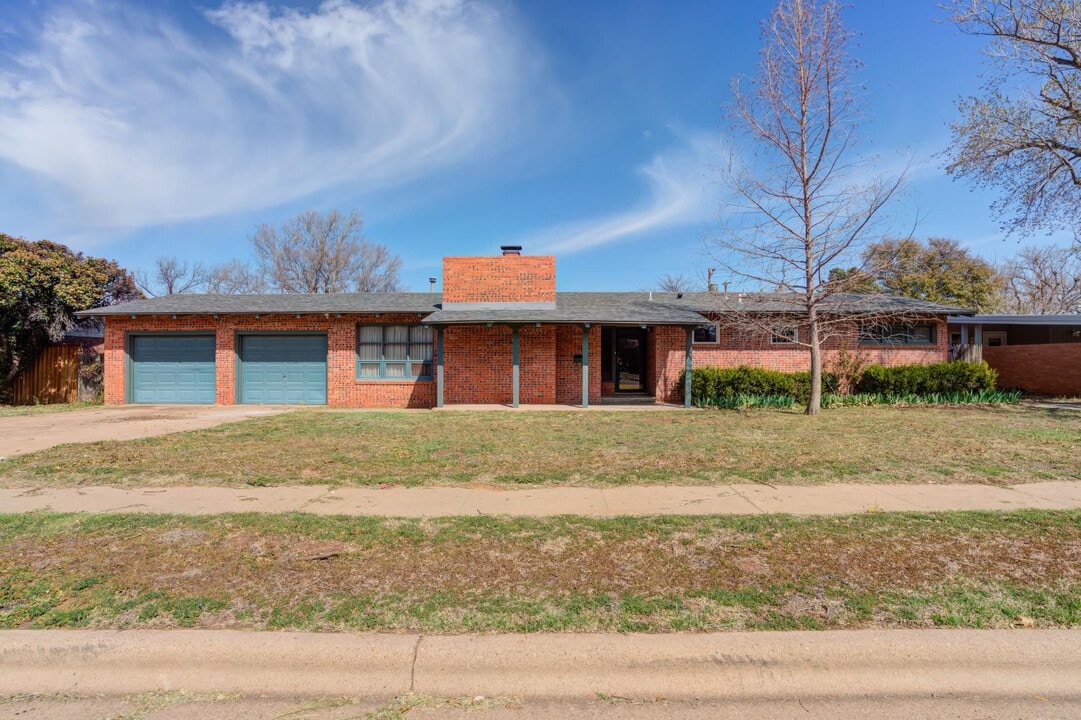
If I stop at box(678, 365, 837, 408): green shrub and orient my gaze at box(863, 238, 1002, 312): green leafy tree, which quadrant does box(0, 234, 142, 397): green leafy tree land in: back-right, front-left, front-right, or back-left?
back-left

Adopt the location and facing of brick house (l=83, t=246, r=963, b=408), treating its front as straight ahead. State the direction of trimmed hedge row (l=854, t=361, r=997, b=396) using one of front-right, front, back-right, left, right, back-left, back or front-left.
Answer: left

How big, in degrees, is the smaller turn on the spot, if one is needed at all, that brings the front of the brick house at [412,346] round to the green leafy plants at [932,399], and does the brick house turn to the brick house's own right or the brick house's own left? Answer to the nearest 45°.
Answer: approximately 90° to the brick house's own left

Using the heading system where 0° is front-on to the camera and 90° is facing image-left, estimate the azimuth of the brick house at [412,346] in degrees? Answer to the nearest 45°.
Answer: approximately 0°

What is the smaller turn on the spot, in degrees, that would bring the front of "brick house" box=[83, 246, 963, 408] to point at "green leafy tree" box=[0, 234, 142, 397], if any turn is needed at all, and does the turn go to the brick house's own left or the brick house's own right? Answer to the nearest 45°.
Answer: approximately 90° to the brick house's own right

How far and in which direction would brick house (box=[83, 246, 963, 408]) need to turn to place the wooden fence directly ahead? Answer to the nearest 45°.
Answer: approximately 90° to its right

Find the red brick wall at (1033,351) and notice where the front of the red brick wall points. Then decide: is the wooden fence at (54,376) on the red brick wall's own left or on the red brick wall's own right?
on the red brick wall's own right

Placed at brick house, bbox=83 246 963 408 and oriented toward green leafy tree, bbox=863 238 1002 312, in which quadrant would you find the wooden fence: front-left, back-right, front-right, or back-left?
back-left

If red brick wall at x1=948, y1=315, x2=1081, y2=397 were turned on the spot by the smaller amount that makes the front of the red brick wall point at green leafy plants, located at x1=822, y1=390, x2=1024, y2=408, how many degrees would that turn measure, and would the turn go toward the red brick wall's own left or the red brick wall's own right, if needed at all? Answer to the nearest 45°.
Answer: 0° — it already faces it

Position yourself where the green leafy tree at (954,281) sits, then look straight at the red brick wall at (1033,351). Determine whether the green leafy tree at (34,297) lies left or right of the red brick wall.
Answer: right
